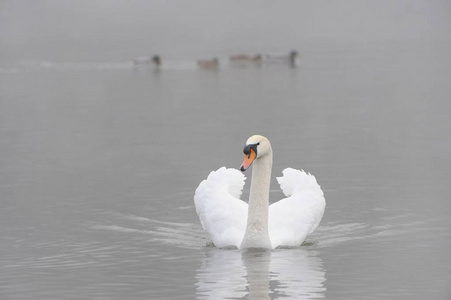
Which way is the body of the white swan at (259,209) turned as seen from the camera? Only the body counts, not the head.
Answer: toward the camera
